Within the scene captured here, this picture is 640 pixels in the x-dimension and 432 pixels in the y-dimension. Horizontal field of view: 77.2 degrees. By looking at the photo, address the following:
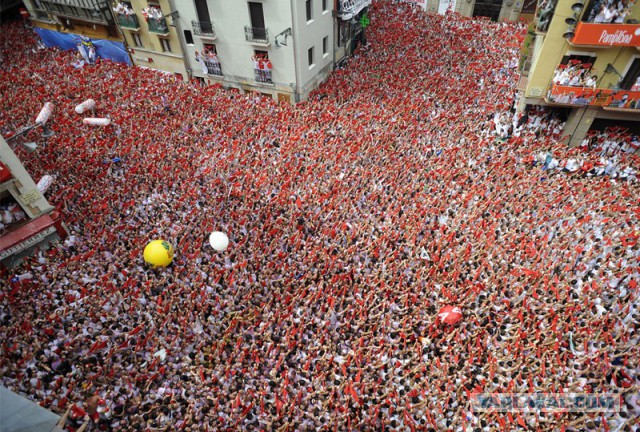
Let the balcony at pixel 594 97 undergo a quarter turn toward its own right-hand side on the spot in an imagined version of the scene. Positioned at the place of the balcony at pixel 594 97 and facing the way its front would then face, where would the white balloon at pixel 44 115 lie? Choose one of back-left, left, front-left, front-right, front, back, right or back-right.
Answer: front-left

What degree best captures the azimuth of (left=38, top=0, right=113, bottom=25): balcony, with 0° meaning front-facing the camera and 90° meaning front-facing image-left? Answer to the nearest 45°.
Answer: approximately 45°

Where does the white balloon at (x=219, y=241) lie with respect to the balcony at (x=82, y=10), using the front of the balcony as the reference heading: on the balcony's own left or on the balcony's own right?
on the balcony's own left

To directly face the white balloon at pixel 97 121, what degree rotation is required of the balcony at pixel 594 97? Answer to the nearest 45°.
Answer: approximately 45° to its right

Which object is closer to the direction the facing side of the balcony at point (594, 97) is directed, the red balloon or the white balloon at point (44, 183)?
the red balloon

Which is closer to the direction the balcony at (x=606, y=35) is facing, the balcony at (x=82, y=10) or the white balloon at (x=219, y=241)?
the white balloon

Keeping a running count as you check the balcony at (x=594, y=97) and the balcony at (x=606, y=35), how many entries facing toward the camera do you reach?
2

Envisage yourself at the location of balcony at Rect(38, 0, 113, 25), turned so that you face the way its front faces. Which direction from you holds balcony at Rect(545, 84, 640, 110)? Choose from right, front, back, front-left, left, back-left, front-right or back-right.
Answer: left

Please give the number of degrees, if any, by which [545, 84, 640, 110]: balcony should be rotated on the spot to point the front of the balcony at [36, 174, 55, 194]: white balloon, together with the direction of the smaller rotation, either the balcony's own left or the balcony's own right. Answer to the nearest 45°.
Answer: approximately 45° to the balcony's own right

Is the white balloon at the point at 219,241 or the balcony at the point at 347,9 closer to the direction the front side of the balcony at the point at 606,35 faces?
the white balloon
